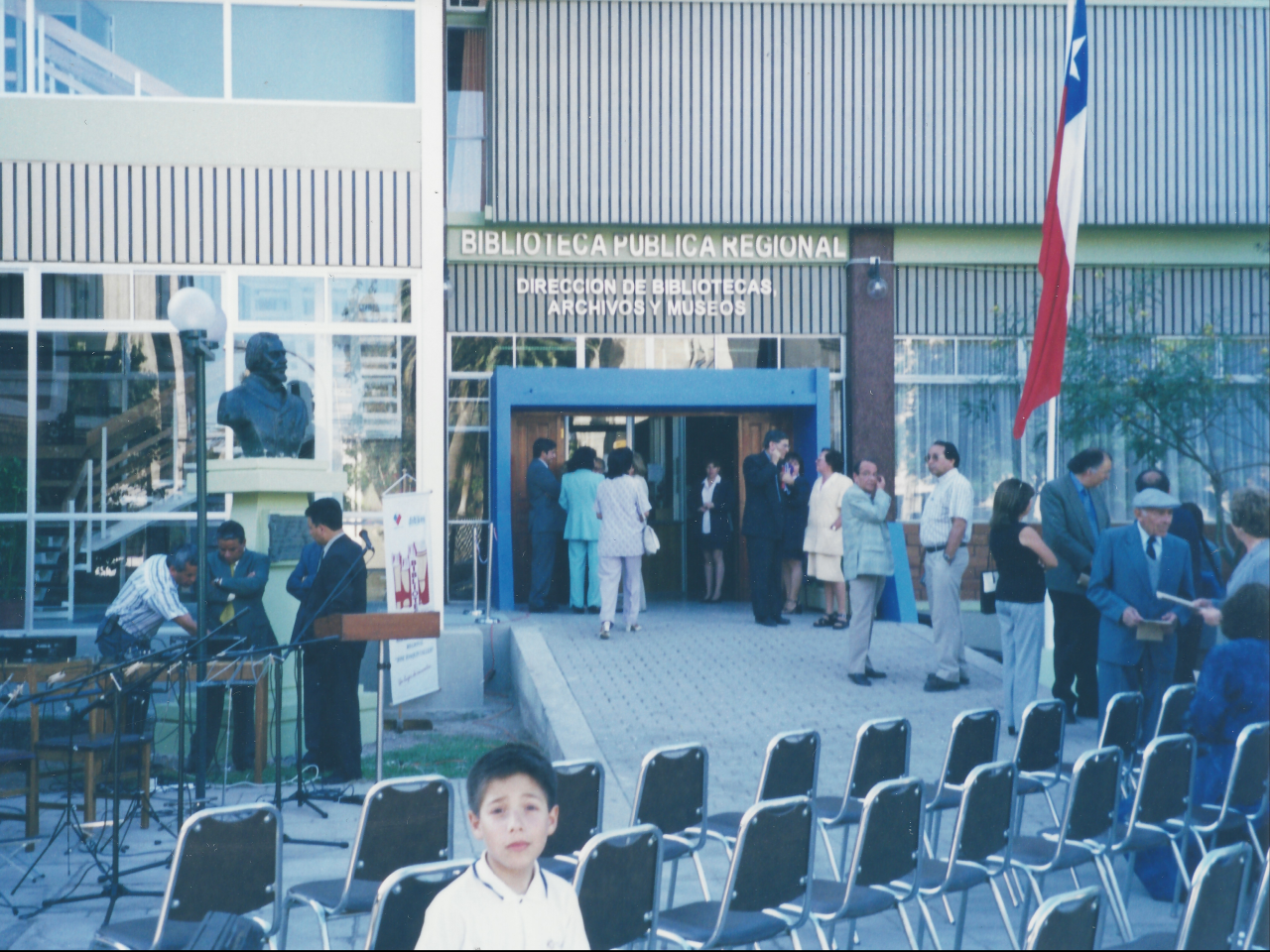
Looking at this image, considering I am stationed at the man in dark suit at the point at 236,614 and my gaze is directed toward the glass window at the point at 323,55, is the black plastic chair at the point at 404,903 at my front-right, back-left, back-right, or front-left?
back-right

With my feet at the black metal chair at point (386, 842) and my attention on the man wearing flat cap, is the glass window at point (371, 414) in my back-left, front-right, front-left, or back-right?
front-left

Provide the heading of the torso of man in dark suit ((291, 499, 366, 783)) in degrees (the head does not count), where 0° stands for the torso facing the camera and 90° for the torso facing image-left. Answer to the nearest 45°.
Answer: approximately 90°

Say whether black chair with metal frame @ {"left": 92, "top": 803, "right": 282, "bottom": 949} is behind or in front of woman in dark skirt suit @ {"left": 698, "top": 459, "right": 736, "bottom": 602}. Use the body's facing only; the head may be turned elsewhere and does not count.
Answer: in front

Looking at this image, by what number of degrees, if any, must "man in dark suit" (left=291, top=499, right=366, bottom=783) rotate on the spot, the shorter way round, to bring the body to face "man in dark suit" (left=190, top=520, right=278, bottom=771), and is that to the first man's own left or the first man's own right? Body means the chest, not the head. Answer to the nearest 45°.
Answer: approximately 45° to the first man's own right

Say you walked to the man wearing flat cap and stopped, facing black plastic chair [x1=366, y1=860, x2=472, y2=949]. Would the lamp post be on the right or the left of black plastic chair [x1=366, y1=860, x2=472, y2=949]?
right

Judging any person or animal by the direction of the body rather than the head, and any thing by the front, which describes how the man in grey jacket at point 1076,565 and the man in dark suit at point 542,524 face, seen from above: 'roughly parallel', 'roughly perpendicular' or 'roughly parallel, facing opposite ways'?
roughly perpendicular

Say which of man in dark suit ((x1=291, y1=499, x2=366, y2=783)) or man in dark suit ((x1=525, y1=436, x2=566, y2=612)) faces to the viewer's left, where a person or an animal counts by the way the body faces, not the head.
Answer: man in dark suit ((x1=291, y1=499, x2=366, y2=783))

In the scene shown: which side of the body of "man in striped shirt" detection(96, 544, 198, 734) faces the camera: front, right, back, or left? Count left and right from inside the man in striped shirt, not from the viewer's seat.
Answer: right

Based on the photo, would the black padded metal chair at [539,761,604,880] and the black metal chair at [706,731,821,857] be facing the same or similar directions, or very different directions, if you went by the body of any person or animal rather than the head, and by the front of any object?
same or similar directions
